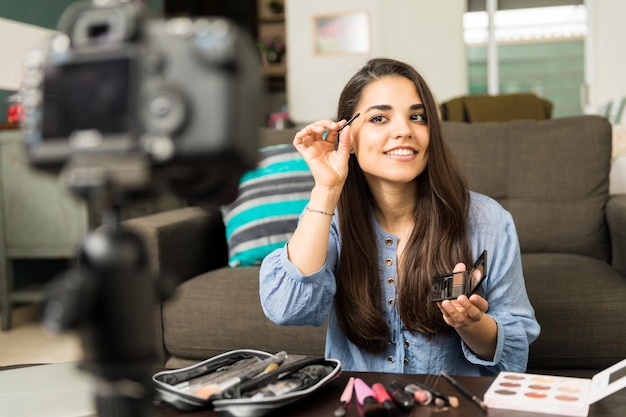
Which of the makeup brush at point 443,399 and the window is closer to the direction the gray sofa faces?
the makeup brush

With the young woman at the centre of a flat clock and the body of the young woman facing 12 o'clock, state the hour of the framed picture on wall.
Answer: The framed picture on wall is roughly at 6 o'clock from the young woman.

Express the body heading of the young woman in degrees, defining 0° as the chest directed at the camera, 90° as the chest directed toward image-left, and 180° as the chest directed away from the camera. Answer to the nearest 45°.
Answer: approximately 0°

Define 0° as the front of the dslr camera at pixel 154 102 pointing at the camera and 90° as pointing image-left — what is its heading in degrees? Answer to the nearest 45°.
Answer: approximately 225°

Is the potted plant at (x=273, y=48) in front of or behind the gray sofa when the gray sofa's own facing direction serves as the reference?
behind

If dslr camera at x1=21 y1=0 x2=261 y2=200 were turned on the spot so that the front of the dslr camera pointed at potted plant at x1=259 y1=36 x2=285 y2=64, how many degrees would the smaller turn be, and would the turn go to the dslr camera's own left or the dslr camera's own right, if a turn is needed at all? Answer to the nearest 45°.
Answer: approximately 45° to the dslr camera's own left

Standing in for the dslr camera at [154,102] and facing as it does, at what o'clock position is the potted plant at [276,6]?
The potted plant is roughly at 11 o'clock from the dslr camera.
